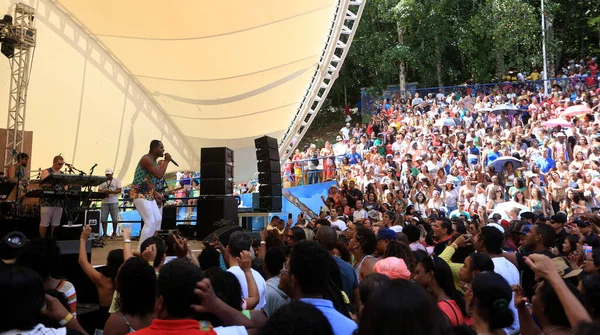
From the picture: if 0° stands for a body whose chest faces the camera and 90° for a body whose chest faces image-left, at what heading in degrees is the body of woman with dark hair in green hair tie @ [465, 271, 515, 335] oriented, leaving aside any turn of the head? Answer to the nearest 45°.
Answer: approximately 135°

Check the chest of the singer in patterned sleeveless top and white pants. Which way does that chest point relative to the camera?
to the viewer's right

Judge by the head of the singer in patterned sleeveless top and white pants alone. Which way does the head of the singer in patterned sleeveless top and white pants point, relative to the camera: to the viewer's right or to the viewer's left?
to the viewer's right

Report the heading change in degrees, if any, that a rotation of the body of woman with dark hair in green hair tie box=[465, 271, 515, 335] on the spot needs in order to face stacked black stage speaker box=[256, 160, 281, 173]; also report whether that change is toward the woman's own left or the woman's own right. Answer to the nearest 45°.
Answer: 0° — they already face it

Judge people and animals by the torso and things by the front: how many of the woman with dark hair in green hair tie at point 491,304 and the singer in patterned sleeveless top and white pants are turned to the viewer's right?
1
